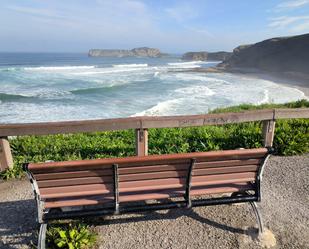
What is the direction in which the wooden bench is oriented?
away from the camera

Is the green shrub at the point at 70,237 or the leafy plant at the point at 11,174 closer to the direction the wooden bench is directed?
the leafy plant

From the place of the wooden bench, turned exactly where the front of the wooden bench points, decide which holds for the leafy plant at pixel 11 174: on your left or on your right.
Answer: on your left

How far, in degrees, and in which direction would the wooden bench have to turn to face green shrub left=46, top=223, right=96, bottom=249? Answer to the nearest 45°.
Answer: approximately 90° to its left
